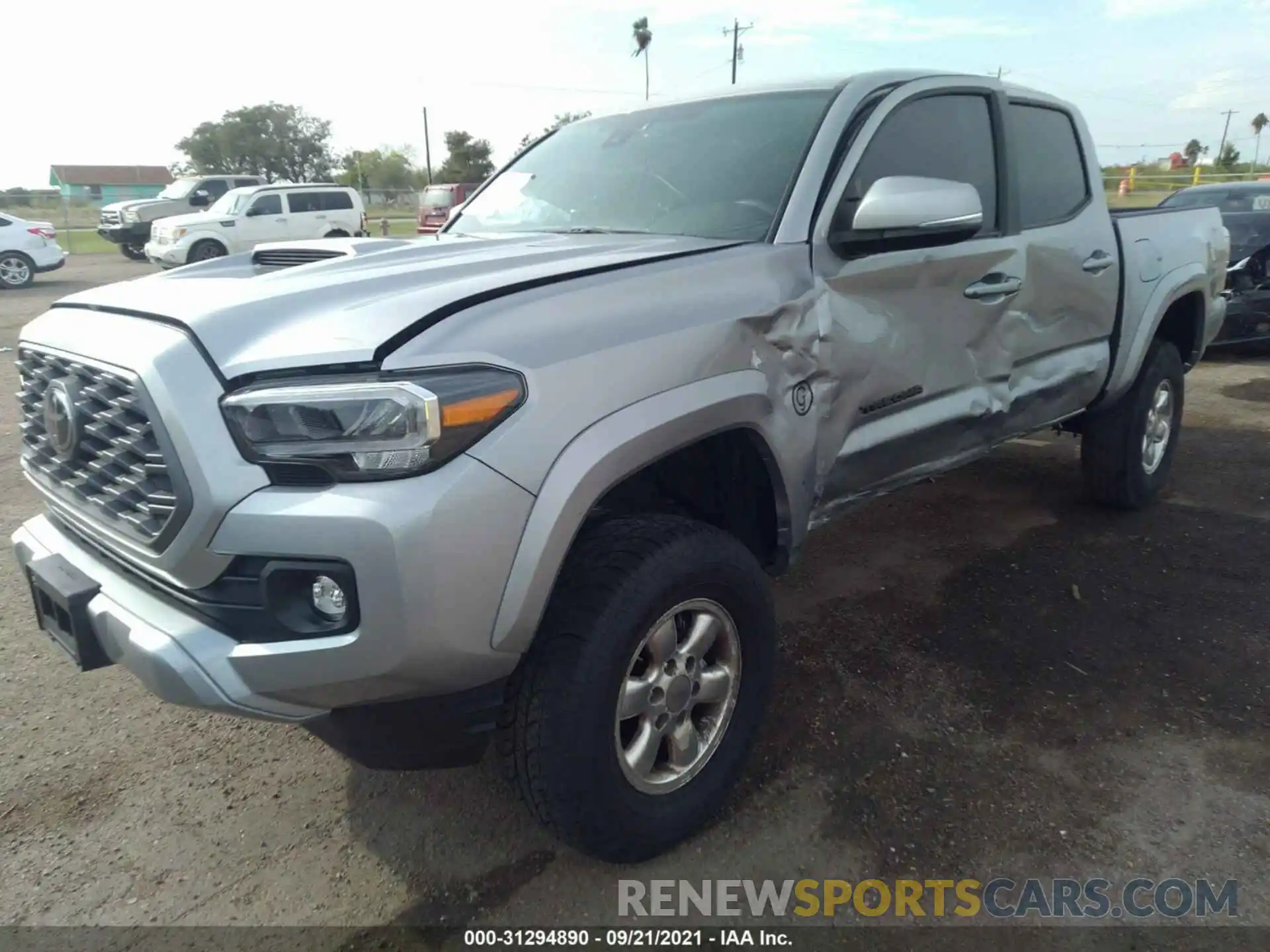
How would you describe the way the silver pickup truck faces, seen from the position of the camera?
facing the viewer and to the left of the viewer

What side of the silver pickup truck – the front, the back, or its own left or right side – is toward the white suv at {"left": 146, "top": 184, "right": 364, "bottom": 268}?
right

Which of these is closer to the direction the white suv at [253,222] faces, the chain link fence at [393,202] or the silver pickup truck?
the silver pickup truck

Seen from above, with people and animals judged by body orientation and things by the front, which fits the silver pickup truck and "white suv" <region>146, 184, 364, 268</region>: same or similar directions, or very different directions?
same or similar directions

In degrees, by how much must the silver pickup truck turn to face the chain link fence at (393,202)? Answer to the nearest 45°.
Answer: approximately 135° to its right

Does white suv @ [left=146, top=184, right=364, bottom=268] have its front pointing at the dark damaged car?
no

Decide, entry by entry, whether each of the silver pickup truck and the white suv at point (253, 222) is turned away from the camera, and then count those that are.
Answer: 0

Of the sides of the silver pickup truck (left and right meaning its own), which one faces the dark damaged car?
back
